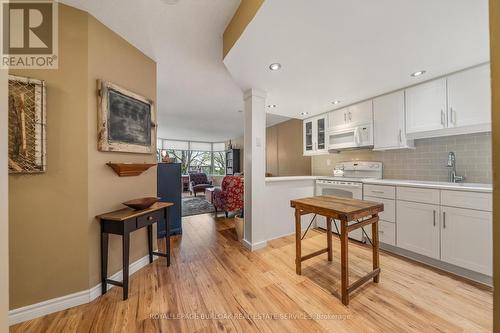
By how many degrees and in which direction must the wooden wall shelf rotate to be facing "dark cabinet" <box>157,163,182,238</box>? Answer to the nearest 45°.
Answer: approximately 90° to its left

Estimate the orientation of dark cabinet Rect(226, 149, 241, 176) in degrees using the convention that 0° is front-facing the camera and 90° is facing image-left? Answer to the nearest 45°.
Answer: approximately 45°

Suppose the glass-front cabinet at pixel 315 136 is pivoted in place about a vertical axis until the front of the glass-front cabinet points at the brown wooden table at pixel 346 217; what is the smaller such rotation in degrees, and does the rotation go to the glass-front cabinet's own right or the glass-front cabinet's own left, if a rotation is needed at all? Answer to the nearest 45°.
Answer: approximately 45° to the glass-front cabinet's own left

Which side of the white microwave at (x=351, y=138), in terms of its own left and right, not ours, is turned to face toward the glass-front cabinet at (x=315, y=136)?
right

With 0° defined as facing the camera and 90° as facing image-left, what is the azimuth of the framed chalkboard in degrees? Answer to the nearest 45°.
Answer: approximately 315°
